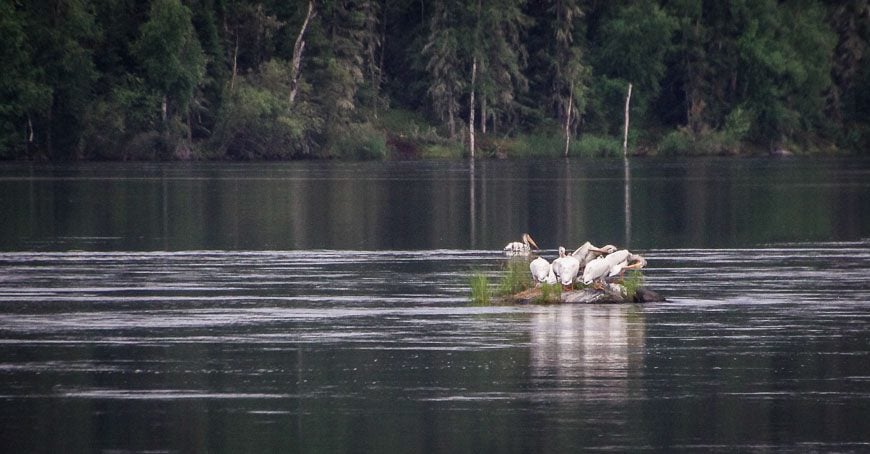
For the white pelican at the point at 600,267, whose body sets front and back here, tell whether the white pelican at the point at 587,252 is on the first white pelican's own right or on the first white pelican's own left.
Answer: on the first white pelican's own left

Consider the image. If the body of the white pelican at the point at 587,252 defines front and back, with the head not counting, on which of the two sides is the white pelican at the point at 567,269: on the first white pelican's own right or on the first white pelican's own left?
on the first white pelican's own right

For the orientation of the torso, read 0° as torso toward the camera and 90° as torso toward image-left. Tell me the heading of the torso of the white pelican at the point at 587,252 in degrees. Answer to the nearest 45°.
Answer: approximately 270°

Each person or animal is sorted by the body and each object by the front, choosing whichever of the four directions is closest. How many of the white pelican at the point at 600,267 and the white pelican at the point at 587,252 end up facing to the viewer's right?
2

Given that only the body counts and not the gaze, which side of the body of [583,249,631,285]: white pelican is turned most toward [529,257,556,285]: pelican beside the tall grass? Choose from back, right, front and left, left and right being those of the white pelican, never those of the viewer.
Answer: back

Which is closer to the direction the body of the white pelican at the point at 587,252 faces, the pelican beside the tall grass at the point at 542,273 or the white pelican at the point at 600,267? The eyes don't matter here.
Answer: the white pelican

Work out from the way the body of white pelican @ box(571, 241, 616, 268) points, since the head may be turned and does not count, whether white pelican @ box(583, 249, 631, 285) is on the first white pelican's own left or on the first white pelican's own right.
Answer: on the first white pelican's own right

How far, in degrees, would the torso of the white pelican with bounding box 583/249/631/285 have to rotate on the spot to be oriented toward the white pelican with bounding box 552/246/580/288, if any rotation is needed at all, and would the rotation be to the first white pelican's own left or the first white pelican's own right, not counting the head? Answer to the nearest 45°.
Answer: approximately 180°

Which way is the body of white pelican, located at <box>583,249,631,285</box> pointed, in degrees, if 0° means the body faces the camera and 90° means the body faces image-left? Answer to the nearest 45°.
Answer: approximately 270°
